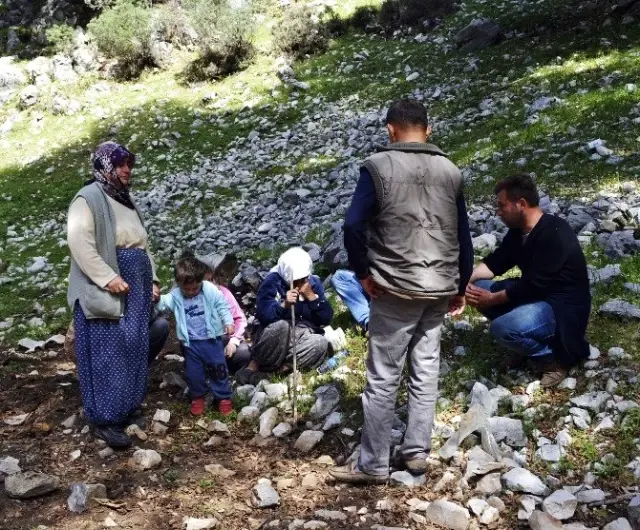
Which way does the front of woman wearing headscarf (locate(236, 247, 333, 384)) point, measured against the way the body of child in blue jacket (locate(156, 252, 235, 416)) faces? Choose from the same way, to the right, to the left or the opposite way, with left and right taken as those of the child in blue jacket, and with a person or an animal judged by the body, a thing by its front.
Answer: the same way

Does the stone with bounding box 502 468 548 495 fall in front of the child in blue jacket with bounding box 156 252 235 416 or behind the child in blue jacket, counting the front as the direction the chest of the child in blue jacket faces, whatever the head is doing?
in front

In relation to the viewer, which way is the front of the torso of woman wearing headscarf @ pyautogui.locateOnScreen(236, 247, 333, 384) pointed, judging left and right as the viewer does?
facing the viewer

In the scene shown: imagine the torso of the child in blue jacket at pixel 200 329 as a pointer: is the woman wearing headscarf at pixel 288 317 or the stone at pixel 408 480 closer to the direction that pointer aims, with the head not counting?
the stone

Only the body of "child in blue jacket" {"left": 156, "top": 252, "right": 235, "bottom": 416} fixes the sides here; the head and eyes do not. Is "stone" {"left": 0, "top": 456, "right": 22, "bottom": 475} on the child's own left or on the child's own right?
on the child's own right

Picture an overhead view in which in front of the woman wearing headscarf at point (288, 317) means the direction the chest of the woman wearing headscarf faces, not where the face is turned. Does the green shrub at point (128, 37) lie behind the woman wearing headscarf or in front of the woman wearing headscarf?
behind

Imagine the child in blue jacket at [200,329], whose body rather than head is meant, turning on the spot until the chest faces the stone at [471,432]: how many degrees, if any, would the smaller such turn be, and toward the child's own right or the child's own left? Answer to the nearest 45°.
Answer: approximately 45° to the child's own left

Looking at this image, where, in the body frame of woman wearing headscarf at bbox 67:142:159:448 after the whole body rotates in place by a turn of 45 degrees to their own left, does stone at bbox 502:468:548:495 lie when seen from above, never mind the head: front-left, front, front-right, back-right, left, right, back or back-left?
front-right

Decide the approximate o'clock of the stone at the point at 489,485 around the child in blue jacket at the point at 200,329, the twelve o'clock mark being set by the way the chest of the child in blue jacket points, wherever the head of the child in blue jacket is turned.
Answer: The stone is roughly at 11 o'clock from the child in blue jacket.

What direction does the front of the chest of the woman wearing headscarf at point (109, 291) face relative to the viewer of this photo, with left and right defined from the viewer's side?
facing the viewer and to the right of the viewer

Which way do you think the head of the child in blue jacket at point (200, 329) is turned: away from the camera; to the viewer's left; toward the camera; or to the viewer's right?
toward the camera

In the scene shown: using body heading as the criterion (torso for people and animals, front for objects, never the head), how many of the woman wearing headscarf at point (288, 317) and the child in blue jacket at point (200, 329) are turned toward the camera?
2

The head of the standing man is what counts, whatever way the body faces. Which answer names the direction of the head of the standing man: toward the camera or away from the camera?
away from the camera

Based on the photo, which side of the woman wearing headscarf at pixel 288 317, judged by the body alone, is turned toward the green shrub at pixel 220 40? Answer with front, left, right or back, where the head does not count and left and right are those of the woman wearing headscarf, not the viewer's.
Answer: back
